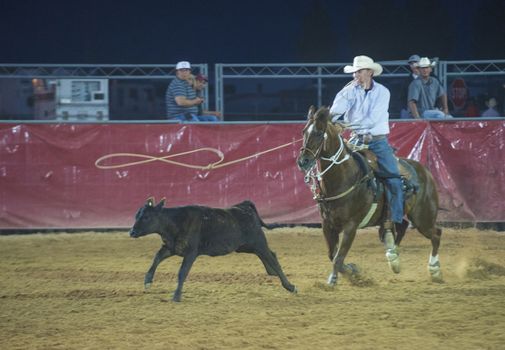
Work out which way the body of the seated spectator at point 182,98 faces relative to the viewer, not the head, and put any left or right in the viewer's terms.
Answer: facing the viewer and to the right of the viewer

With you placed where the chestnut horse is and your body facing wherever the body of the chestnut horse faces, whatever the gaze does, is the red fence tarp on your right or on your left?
on your right

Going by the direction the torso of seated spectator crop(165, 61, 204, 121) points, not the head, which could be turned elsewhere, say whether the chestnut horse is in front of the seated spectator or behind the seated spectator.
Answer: in front

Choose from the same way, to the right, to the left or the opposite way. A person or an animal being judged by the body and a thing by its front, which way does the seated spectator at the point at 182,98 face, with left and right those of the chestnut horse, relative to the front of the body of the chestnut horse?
to the left

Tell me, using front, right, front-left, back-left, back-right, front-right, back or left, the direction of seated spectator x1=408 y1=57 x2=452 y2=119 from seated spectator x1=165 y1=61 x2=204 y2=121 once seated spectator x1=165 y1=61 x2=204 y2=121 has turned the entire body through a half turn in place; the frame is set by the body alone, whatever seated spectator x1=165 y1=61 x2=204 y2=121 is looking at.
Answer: back-right

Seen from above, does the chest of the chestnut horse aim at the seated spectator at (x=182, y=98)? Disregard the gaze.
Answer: no

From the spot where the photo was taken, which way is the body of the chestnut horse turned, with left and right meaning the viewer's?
facing the viewer and to the left of the viewer

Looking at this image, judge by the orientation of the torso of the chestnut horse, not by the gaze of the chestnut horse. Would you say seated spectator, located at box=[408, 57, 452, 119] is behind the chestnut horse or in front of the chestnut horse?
behind

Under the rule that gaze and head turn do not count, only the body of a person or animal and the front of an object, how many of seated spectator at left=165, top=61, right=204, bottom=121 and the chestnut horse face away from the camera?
0
